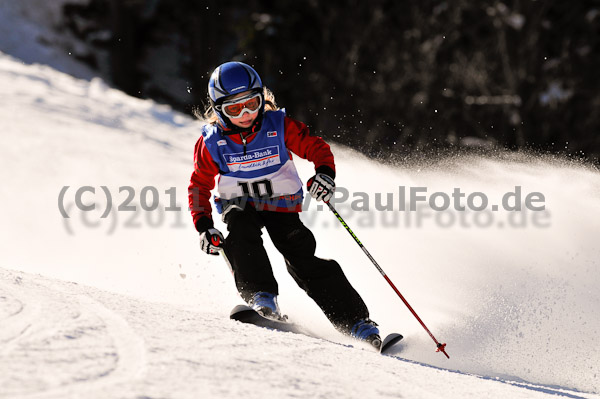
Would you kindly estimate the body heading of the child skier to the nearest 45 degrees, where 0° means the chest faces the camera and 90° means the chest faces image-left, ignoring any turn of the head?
approximately 0°
